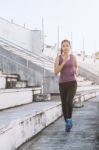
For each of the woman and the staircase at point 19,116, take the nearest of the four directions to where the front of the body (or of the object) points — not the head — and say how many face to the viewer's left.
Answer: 0

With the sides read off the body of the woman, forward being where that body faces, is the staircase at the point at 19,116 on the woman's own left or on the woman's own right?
on the woman's own right

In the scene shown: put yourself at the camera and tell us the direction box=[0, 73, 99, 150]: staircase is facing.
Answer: facing the viewer and to the right of the viewer
